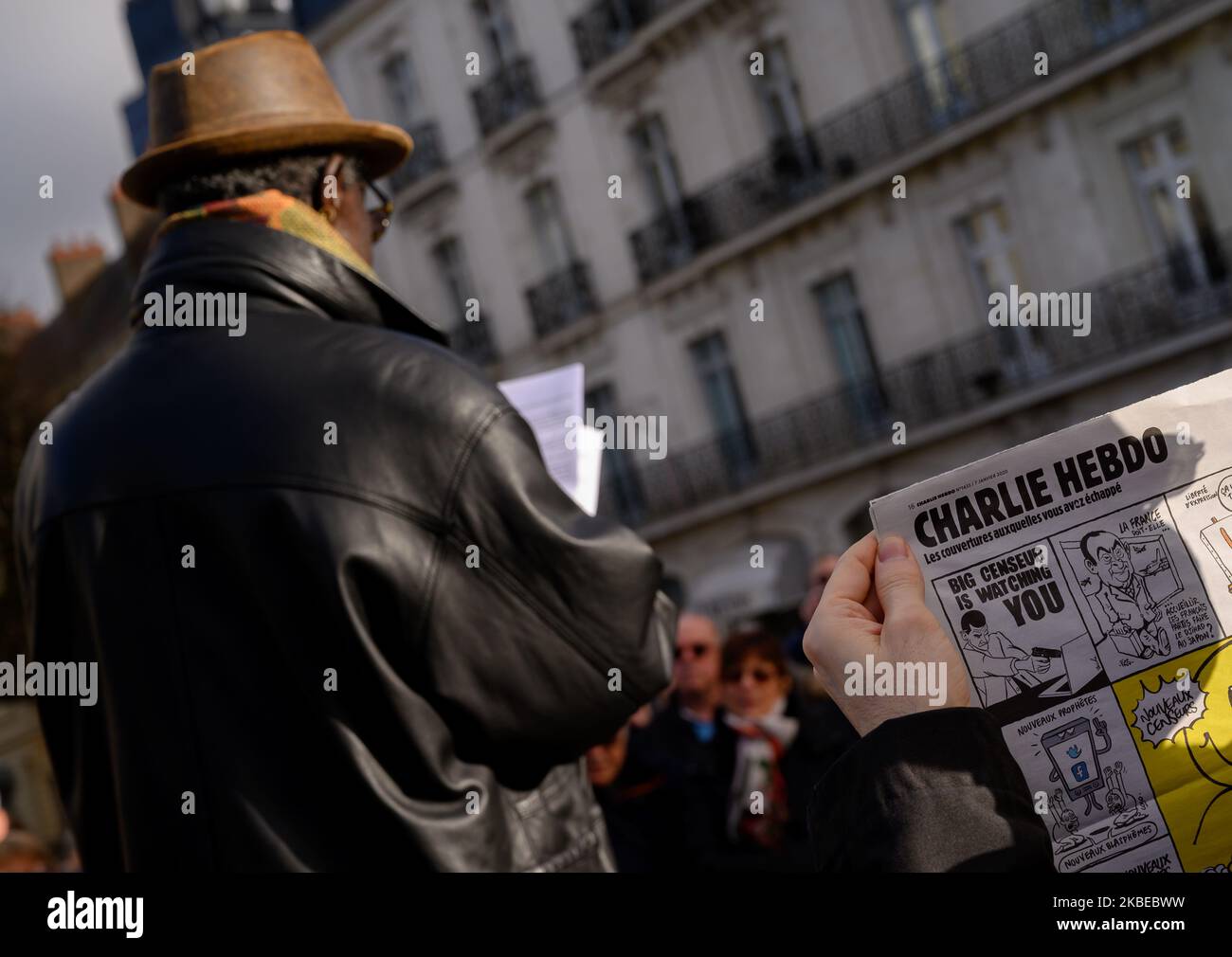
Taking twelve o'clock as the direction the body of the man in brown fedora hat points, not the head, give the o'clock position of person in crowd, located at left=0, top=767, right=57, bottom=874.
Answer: The person in crowd is roughly at 10 o'clock from the man in brown fedora hat.

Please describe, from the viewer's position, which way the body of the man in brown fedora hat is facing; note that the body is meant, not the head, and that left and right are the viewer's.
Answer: facing away from the viewer and to the right of the viewer

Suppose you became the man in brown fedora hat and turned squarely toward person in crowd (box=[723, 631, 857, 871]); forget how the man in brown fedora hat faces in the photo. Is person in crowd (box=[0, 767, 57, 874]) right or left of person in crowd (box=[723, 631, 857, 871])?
left

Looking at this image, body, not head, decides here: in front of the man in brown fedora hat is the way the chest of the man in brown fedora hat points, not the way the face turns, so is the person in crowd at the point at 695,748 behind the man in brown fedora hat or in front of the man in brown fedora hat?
in front

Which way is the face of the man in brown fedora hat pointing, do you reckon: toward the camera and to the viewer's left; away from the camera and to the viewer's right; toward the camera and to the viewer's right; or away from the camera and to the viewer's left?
away from the camera and to the viewer's right

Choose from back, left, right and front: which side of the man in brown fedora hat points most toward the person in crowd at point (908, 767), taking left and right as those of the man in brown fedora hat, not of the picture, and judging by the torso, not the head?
right
